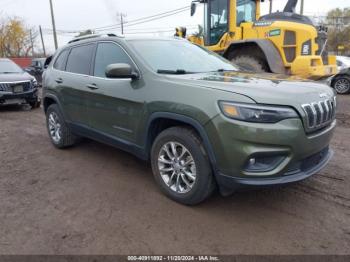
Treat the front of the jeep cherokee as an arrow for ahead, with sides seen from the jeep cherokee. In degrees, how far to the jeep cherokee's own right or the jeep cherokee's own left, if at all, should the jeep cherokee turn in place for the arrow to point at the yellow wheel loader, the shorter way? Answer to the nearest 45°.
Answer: approximately 135° to the jeep cherokee's own left

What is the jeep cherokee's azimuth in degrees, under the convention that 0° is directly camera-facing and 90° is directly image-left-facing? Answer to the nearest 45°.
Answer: approximately 315°
